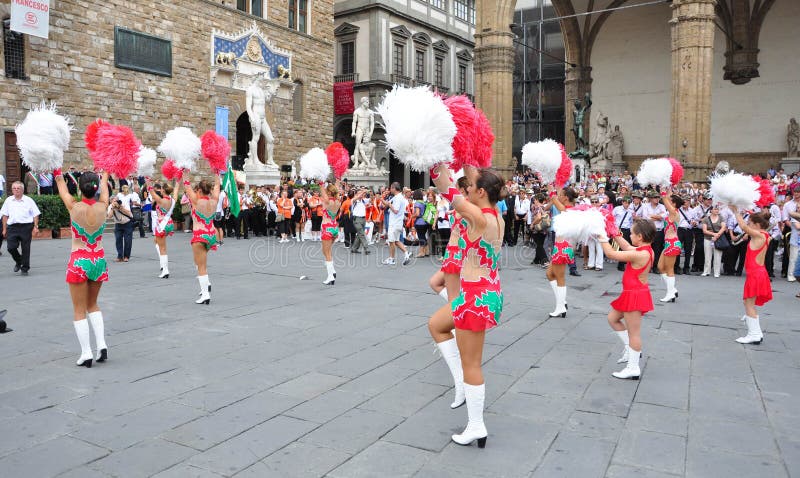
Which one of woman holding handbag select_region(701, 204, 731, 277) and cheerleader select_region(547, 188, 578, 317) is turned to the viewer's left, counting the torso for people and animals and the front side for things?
the cheerleader

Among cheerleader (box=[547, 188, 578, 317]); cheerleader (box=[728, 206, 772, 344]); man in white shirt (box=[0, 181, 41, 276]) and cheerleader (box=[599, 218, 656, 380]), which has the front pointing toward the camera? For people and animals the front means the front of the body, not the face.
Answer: the man in white shirt

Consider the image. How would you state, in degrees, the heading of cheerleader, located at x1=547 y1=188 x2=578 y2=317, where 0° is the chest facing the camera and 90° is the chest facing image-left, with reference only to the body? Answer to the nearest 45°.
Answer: approximately 90°

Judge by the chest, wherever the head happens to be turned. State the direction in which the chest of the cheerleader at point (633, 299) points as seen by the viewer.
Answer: to the viewer's left

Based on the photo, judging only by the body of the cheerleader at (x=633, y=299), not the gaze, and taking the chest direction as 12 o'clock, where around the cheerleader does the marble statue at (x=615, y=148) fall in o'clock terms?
The marble statue is roughly at 3 o'clock from the cheerleader.

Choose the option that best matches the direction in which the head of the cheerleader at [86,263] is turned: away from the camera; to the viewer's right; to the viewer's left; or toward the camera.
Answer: away from the camera

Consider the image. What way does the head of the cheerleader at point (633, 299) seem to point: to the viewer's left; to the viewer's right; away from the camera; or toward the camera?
to the viewer's left

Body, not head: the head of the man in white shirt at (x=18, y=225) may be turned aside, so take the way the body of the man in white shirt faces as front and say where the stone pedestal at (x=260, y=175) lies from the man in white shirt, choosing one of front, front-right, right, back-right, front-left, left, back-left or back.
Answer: back-left

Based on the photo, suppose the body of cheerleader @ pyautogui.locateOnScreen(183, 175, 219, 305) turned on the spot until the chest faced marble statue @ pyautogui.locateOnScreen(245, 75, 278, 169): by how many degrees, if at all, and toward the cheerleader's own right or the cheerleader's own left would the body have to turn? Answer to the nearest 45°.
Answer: approximately 45° to the cheerleader's own right
